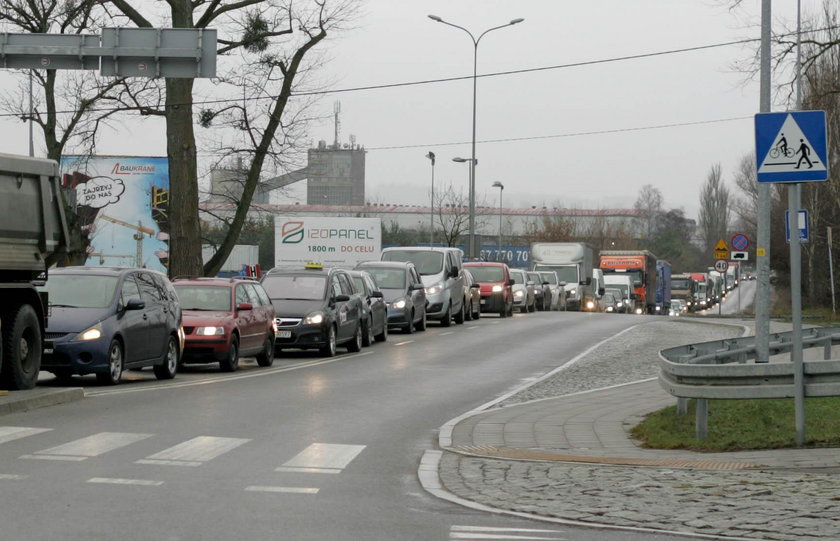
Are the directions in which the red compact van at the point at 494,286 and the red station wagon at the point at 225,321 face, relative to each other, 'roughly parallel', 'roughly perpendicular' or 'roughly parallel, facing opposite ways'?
roughly parallel

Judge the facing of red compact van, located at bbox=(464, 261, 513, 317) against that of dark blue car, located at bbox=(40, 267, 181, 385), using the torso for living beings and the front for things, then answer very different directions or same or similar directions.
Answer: same or similar directions

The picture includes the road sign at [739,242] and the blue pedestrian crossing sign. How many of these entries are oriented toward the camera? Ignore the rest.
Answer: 2

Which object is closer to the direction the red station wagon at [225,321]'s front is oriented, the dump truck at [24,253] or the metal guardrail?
the dump truck

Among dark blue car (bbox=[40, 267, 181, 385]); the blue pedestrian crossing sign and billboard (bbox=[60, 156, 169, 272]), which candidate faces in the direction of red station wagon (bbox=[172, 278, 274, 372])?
the billboard

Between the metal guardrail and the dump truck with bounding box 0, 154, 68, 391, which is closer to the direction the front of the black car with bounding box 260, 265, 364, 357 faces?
the dump truck

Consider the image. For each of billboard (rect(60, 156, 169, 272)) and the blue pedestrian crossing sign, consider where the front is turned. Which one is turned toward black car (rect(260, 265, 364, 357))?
the billboard

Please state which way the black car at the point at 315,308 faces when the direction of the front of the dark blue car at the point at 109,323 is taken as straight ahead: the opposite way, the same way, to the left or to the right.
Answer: the same way

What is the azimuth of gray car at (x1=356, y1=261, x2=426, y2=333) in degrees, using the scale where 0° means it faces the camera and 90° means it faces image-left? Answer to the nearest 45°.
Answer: approximately 45°

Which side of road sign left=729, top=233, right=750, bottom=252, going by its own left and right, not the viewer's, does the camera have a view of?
front

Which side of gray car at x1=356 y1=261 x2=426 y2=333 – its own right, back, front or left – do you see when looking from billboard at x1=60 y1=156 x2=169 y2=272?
right

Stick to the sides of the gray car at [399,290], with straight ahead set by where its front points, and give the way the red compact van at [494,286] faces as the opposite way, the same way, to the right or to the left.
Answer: the same way

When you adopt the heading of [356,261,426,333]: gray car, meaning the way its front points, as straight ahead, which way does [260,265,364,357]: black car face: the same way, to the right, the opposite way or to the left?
the same way

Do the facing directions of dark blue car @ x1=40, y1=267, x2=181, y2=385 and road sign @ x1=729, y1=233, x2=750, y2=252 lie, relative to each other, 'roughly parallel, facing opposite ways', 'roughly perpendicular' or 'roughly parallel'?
roughly parallel

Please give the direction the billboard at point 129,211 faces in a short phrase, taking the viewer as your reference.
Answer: facing the viewer
